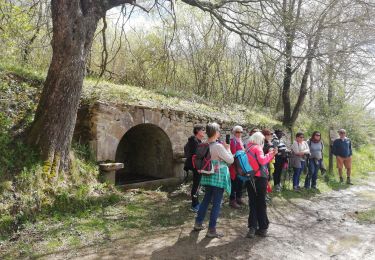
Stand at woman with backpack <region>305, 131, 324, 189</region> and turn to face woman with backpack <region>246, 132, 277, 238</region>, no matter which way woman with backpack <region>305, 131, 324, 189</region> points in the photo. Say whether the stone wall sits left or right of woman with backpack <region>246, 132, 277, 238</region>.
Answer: right

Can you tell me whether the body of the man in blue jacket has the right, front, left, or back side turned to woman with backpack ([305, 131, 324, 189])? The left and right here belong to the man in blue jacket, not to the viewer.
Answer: right

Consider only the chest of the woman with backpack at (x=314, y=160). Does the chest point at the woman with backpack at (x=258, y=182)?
yes

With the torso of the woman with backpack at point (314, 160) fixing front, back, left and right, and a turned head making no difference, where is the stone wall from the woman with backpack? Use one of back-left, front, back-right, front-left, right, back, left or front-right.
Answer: front-right

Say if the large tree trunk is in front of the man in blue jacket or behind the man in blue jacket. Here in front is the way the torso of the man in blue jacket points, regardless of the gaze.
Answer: in front

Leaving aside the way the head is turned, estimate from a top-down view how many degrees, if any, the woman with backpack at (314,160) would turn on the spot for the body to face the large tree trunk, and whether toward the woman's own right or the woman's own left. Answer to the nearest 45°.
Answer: approximately 45° to the woman's own right

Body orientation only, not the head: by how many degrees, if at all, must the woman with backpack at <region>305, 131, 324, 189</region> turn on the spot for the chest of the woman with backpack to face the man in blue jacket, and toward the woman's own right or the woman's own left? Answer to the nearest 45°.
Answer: approximately 135° to the woman's own left

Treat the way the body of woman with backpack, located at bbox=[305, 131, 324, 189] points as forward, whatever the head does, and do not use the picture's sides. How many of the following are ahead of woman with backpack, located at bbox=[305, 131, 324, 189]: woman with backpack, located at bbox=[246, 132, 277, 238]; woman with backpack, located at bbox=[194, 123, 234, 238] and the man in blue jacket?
2

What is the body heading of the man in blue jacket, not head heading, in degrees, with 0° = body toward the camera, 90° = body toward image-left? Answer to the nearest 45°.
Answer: approximately 0°

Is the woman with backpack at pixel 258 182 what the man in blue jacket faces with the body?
yes
